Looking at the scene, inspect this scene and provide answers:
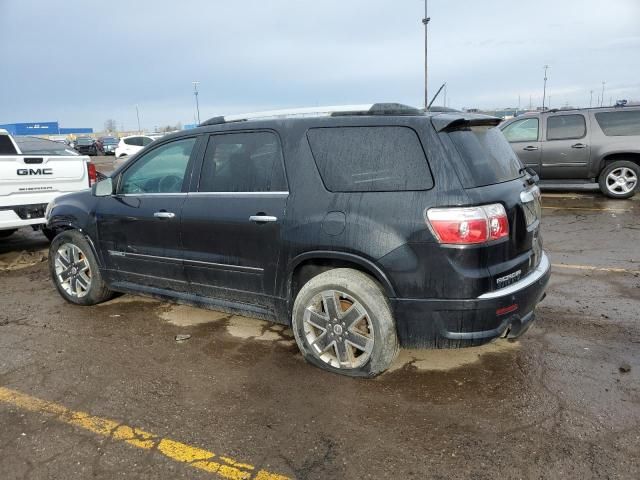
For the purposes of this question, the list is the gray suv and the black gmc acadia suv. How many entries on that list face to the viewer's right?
0

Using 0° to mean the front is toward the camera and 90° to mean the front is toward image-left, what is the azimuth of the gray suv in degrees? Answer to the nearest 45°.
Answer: approximately 90°

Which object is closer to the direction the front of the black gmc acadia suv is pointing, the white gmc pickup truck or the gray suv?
the white gmc pickup truck

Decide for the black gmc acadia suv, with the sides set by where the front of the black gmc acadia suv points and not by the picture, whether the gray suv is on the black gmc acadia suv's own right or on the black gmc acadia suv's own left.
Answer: on the black gmc acadia suv's own right

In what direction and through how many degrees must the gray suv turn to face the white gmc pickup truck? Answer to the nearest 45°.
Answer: approximately 45° to its left

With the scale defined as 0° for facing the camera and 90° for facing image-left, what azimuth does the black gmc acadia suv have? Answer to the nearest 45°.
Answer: approximately 135°

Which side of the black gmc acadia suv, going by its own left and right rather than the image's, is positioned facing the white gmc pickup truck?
front

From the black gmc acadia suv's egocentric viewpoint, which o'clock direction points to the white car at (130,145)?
The white car is roughly at 1 o'clock from the black gmc acadia suv.

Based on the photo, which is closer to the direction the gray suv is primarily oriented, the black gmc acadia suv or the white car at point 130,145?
the white car

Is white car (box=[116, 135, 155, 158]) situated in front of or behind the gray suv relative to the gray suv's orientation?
in front

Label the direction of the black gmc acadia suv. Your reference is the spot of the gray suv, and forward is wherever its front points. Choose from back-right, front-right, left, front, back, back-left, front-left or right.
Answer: left

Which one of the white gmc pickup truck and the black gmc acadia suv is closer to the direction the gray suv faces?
the white gmc pickup truck
